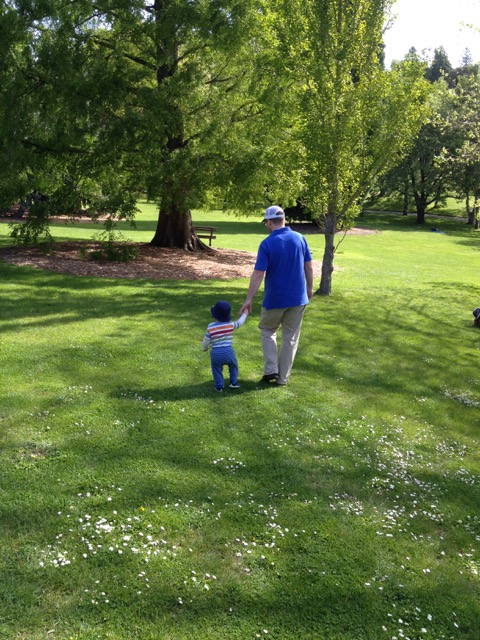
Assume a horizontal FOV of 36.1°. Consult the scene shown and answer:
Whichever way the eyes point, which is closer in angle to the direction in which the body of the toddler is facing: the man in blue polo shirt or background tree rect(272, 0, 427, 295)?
the background tree

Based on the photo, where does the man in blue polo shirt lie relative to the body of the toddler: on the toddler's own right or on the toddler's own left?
on the toddler's own right

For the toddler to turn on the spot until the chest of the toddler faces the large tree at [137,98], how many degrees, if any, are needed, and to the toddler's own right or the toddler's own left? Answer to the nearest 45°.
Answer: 0° — they already face it

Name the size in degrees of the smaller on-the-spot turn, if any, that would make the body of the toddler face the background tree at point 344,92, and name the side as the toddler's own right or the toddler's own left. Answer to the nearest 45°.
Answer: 0° — they already face it

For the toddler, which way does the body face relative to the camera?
away from the camera
